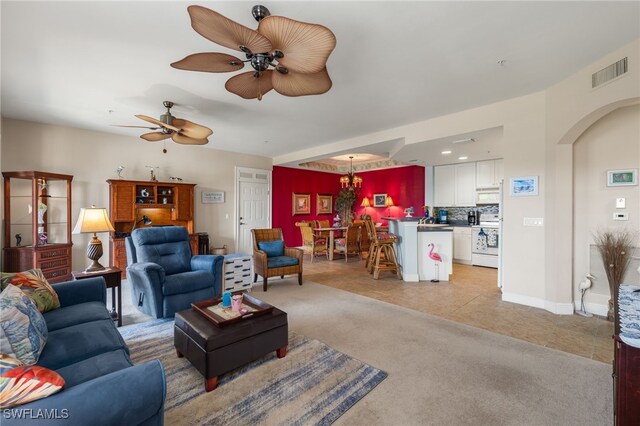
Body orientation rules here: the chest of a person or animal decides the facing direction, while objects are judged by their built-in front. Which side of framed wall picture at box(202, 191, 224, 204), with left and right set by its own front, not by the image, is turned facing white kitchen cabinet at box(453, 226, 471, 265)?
left

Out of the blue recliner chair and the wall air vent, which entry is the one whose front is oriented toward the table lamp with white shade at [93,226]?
the wall air vent

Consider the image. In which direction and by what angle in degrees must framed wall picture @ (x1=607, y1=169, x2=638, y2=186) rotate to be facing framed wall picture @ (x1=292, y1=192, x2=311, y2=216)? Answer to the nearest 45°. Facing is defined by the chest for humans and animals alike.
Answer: approximately 90° to its right

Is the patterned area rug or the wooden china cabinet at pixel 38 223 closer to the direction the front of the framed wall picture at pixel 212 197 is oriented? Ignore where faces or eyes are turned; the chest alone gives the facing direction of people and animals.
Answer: the patterned area rug

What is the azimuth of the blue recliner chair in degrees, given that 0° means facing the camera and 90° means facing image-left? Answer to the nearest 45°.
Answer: approximately 315°

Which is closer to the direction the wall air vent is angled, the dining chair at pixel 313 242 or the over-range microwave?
the dining chair

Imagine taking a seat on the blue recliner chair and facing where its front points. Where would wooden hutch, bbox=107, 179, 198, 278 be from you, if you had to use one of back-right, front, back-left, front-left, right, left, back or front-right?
back-left

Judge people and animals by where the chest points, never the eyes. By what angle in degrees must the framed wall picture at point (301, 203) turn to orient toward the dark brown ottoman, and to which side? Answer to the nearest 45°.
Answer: approximately 45° to its right

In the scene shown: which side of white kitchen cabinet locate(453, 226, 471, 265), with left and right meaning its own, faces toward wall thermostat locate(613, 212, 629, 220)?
left

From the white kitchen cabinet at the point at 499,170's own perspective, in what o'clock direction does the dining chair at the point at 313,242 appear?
The dining chair is roughly at 1 o'clock from the white kitchen cabinet.

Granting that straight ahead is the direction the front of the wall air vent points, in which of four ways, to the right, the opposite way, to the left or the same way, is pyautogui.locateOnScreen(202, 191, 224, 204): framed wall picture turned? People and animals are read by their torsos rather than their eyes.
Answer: to the left
